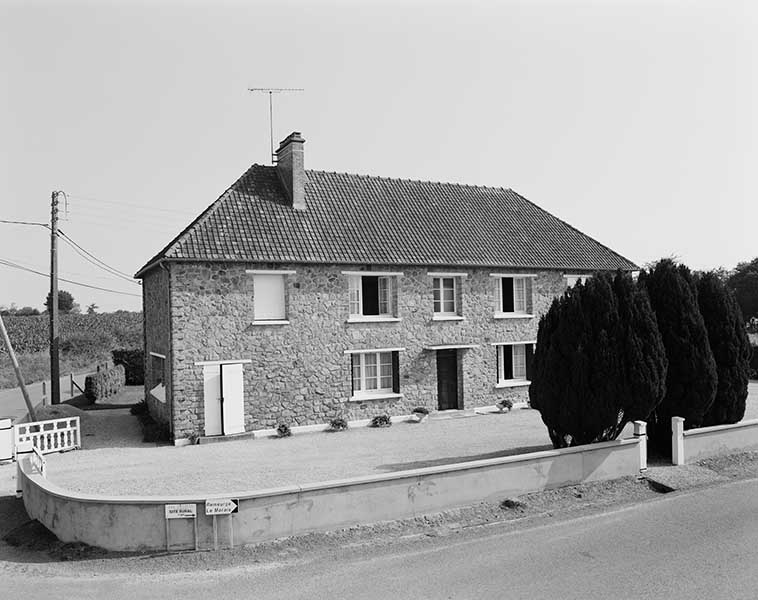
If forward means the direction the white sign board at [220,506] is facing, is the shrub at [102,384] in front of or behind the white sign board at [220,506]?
behind

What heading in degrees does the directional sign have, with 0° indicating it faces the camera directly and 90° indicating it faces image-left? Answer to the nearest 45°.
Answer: approximately 0°

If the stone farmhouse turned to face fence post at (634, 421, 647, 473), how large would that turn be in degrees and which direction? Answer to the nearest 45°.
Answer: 0° — it already faces it

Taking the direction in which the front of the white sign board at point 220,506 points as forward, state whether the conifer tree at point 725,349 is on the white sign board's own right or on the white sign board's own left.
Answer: on the white sign board's own left

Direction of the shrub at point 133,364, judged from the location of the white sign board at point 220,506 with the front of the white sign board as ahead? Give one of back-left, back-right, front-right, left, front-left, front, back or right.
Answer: back

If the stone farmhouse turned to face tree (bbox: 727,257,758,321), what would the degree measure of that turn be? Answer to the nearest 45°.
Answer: approximately 90° to its left

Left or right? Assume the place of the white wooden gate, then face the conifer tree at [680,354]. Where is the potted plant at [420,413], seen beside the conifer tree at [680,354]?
left

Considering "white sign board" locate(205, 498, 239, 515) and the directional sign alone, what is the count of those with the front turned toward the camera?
2

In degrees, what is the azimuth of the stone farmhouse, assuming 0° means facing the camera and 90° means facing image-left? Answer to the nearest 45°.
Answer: approximately 315°

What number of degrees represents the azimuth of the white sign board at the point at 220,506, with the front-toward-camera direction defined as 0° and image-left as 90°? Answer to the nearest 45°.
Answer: approximately 0°

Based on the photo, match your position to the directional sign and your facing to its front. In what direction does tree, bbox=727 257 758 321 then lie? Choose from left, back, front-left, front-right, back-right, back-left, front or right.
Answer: back-left
